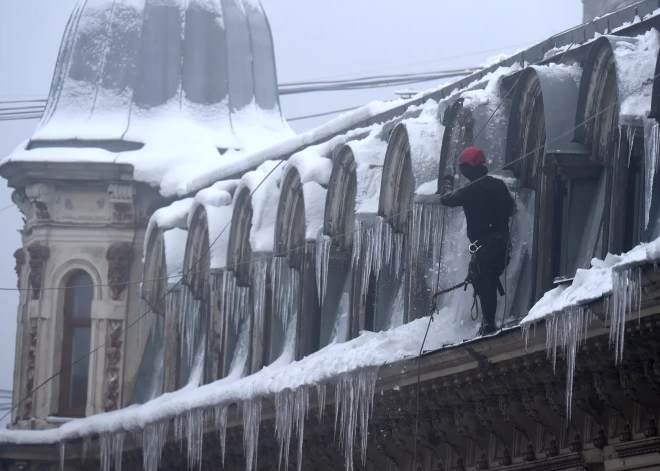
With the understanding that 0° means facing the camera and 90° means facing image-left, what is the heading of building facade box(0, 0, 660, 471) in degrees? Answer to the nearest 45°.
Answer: approximately 45°
